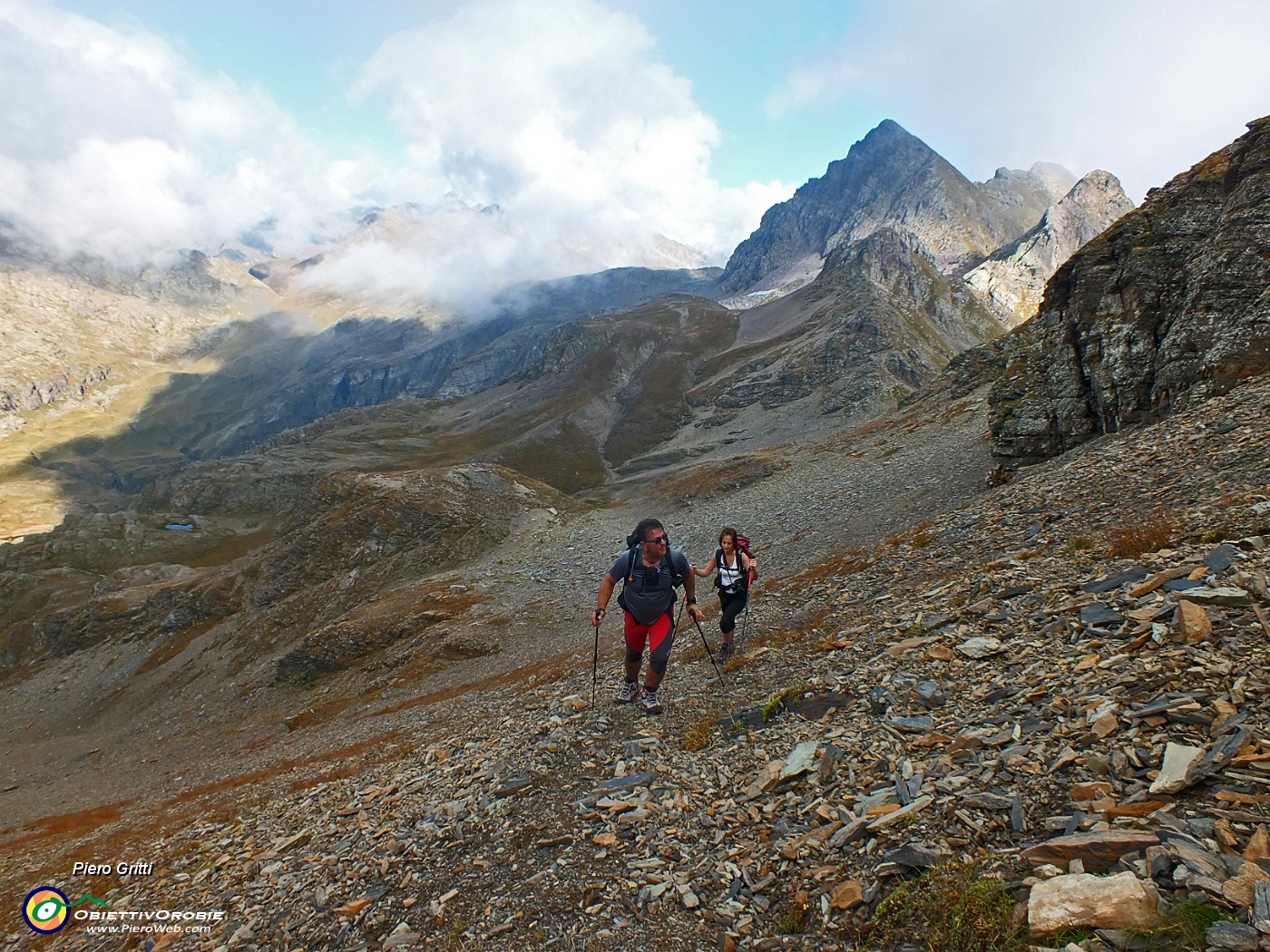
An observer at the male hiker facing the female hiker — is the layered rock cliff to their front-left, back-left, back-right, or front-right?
front-right

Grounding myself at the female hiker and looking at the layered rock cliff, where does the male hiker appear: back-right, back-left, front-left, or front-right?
back-right

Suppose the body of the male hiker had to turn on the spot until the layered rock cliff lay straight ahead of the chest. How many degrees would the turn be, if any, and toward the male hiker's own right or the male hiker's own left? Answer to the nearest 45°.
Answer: approximately 135° to the male hiker's own left

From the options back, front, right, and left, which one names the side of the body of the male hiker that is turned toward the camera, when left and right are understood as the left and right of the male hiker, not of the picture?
front

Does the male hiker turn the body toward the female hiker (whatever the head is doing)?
no

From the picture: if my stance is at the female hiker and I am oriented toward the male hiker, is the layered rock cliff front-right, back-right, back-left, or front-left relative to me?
back-left

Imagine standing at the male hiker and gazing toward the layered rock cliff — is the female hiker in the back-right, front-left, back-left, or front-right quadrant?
front-left
